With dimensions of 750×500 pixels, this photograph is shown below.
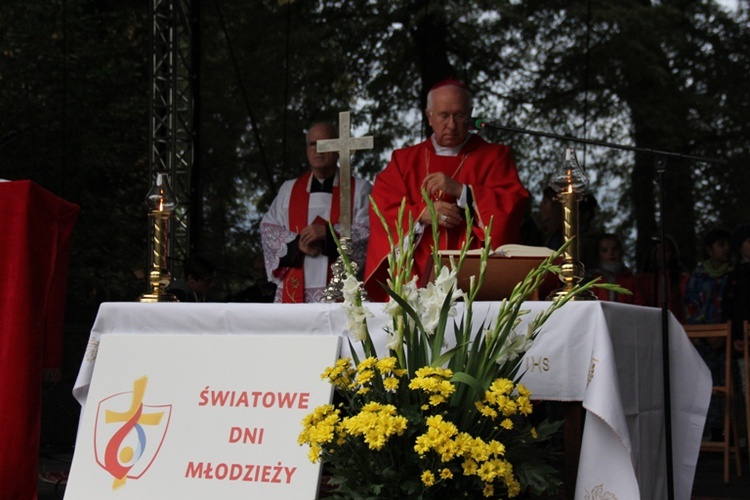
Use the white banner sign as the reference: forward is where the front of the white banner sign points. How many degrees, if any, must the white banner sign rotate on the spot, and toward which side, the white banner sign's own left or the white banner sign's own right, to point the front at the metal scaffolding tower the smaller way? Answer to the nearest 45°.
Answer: approximately 180°

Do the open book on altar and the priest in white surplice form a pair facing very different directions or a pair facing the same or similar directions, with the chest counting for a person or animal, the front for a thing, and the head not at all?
very different directions

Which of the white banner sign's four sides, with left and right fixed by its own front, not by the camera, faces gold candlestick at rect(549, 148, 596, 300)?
left

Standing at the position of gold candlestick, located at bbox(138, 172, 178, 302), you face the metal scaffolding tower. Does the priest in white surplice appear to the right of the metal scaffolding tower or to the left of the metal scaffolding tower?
right

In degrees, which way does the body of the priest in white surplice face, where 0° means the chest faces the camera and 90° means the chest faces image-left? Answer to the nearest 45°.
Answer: approximately 0°

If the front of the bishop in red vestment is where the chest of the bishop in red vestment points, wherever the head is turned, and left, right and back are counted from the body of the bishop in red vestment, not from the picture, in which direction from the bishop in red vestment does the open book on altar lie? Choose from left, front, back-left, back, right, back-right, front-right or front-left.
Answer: front

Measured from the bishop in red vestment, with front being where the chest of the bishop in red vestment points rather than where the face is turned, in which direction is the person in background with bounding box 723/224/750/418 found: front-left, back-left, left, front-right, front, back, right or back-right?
back-left

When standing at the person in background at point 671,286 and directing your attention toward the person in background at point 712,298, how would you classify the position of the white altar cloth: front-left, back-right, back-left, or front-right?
back-right

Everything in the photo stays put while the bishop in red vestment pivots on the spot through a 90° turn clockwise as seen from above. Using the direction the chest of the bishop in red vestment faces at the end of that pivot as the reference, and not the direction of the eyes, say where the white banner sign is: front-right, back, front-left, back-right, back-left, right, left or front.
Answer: front-left

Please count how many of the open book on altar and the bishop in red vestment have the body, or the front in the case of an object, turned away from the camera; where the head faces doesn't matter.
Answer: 1

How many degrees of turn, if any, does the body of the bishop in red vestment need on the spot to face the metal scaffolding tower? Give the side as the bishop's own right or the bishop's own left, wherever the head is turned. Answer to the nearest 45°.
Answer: approximately 135° to the bishop's own right

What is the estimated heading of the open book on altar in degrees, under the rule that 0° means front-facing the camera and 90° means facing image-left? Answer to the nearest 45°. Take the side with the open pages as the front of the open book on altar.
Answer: approximately 180°

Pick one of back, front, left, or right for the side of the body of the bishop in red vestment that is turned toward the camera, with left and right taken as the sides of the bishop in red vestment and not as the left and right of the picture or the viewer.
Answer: front

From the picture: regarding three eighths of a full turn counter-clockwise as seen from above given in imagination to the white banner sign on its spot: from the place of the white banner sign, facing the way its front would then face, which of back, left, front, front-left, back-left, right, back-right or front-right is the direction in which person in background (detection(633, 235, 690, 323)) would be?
front
